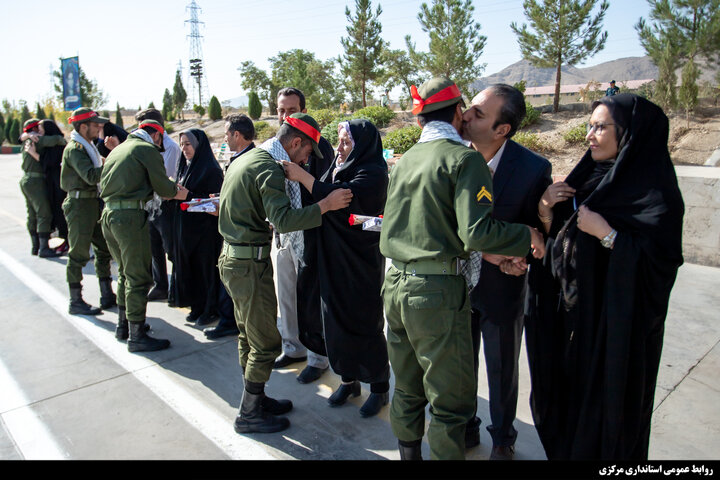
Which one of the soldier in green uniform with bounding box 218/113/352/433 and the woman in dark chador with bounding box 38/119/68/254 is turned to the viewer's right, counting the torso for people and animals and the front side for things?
the soldier in green uniform

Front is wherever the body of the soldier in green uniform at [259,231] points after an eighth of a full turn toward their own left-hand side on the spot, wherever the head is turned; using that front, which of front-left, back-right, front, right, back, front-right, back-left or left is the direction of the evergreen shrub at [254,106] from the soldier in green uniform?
front-left

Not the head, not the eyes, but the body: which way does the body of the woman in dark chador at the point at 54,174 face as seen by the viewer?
to the viewer's left

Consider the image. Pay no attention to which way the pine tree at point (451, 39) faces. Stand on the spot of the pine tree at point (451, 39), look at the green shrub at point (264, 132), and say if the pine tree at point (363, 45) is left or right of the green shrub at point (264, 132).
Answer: right

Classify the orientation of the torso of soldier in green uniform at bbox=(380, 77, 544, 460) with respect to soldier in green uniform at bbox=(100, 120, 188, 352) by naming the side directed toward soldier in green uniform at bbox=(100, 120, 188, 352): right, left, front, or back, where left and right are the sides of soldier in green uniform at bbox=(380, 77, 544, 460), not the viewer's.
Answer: left

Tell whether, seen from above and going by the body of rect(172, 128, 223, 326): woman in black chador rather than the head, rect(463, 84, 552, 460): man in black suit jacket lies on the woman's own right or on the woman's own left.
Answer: on the woman's own left

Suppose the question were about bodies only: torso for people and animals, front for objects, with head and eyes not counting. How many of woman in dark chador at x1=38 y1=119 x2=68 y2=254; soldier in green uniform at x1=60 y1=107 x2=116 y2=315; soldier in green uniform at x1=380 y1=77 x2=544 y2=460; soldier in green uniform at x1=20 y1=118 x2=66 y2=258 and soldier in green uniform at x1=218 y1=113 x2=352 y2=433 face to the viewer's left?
1

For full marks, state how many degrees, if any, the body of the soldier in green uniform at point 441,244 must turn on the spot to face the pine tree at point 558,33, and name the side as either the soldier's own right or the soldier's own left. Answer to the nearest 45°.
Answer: approximately 45° to the soldier's own left

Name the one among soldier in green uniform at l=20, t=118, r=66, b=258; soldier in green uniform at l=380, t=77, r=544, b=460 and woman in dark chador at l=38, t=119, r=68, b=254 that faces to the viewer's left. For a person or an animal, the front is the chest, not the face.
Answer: the woman in dark chador

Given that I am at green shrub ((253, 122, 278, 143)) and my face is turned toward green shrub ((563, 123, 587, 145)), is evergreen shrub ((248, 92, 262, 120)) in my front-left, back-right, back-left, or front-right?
back-left

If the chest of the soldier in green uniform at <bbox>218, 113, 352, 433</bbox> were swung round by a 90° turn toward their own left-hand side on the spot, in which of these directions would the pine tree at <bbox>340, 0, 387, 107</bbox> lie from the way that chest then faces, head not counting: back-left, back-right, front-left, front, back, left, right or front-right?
front

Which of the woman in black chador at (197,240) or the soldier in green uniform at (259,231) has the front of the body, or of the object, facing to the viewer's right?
the soldier in green uniform

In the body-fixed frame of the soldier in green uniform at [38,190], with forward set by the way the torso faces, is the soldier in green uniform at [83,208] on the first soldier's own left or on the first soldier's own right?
on the first soldier's own right
